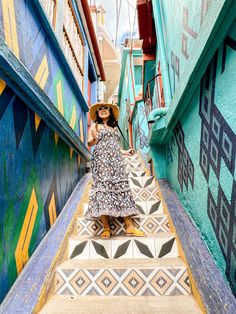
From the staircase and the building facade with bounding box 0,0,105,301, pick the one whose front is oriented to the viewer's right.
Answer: the building facade

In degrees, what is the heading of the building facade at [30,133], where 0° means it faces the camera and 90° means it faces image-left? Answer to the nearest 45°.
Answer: approximately 270°

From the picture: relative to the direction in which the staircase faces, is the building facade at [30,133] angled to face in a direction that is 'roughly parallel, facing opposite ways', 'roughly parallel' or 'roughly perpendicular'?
roughly perpendicular

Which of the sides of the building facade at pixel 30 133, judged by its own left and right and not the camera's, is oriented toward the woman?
front

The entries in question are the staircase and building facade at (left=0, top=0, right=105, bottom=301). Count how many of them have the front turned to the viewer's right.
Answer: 1
